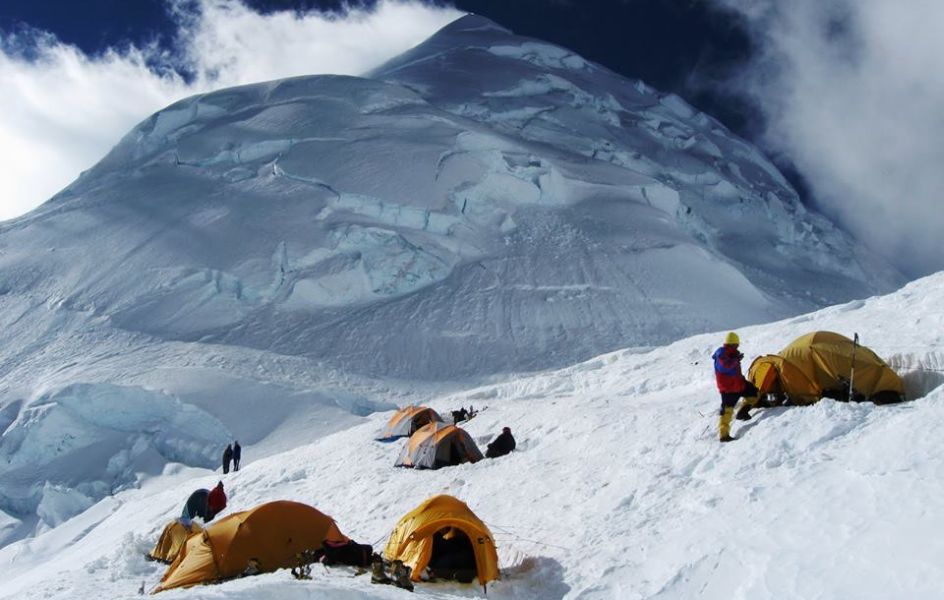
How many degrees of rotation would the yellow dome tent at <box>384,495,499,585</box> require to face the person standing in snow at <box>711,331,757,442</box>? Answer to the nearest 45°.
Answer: approximately 90° to its left

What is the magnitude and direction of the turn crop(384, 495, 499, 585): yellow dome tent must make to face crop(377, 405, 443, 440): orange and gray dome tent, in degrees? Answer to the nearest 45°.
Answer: approximately 180°

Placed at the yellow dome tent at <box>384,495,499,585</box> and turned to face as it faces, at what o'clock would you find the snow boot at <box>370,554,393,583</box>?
The snow boot is roughly at 1 o'clock from the yellow dome tent.

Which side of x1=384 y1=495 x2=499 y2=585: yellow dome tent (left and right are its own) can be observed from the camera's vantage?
front

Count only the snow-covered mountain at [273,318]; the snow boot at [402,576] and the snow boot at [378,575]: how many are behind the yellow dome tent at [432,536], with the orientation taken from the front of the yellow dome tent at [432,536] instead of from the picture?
1

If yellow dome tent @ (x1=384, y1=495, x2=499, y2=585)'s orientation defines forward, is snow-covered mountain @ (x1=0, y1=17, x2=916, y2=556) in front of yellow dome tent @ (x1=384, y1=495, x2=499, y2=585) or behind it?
behind

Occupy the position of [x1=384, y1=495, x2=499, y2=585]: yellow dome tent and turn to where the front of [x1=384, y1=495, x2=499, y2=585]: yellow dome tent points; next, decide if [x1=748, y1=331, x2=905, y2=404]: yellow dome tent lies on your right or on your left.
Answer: on your left

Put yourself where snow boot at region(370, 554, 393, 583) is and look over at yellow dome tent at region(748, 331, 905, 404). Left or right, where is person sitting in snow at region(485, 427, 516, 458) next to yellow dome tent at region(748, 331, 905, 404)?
left

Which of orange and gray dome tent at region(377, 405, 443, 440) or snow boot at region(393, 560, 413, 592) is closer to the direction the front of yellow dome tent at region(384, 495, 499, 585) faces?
the snow boot

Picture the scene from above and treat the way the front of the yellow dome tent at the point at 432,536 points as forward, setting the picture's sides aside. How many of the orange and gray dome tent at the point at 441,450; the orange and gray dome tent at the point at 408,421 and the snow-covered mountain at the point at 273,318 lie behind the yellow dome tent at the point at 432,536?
3

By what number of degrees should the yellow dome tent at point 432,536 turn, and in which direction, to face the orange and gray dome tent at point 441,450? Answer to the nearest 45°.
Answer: approximately 180°
